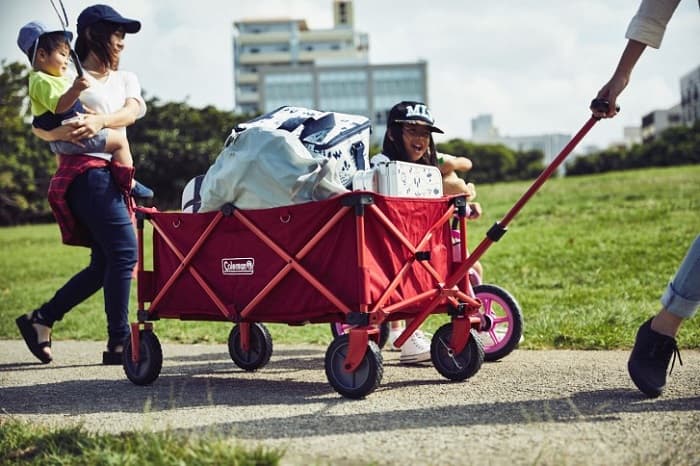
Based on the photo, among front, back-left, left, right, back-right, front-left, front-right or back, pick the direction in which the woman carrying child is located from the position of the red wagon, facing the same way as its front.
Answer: back

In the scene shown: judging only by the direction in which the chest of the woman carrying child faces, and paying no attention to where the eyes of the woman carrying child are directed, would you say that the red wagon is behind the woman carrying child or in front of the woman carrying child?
in front

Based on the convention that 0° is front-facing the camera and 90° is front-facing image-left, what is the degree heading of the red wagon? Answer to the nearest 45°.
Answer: approximately 315°

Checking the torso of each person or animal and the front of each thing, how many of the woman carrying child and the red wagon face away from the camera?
0

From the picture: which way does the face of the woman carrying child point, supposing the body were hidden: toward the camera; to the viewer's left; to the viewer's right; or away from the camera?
to the viewer's right

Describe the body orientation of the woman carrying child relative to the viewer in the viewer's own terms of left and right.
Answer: facing the viewer and to the right of the viewer
